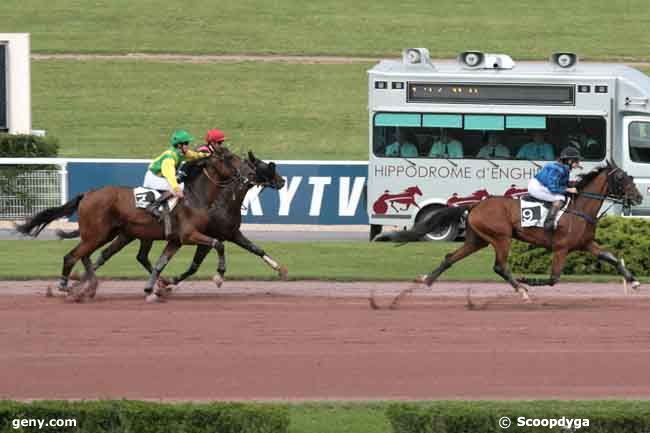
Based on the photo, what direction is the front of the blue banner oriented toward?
toward the camera

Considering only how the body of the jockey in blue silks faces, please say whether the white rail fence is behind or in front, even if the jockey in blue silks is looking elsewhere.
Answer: behind

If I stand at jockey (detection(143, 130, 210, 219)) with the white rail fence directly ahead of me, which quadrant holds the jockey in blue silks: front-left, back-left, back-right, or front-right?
back-right

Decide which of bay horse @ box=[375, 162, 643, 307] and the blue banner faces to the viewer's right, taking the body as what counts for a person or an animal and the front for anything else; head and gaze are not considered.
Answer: the bay horse

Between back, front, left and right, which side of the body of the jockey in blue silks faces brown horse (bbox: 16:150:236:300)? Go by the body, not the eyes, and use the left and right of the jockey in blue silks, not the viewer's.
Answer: back

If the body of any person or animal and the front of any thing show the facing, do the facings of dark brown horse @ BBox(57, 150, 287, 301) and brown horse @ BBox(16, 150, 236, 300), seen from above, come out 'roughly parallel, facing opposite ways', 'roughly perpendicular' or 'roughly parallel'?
roughly parallel

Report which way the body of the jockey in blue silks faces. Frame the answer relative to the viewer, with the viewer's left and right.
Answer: facing to the right of the viewer

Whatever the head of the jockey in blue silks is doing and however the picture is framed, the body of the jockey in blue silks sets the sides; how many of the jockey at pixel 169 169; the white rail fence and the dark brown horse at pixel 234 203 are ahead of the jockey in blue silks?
0

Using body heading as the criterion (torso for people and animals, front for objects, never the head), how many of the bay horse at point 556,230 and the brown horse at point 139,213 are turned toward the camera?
0

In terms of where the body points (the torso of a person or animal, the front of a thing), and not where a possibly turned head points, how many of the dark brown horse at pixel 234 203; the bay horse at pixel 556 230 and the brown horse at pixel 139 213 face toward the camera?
0

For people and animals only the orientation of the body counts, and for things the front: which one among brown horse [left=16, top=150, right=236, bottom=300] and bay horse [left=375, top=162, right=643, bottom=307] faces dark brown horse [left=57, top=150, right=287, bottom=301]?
the brown horse

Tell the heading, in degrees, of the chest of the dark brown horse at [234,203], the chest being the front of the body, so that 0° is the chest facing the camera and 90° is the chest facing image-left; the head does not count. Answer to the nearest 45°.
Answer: approximately 270°

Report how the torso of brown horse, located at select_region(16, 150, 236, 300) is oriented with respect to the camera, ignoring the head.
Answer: to the viewer's right

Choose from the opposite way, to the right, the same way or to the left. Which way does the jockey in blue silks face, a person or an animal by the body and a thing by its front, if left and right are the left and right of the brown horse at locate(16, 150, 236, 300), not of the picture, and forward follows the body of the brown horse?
the same way

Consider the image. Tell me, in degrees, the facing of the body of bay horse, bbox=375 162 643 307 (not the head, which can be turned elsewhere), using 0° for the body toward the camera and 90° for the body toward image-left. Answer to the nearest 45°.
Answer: approximately 270°

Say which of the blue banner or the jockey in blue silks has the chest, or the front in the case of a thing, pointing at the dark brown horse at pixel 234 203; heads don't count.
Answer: the blue banner

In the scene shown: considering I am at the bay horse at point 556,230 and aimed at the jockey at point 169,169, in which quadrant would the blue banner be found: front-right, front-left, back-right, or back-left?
front-right

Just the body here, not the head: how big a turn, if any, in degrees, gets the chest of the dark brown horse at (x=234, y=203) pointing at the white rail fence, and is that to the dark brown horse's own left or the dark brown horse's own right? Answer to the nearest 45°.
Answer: approximately 90° to the dark brown horse's own left

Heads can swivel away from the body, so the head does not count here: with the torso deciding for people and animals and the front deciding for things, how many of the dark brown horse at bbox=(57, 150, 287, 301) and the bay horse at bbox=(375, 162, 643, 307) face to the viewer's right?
2
